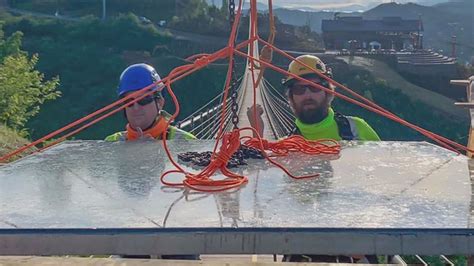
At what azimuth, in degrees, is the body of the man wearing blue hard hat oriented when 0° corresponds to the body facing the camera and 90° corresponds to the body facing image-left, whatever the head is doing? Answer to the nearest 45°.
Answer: approximately 45°

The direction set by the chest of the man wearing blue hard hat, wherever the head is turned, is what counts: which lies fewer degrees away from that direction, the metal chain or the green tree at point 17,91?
the metal chain

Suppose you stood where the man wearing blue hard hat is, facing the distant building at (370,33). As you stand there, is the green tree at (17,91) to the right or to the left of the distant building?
left

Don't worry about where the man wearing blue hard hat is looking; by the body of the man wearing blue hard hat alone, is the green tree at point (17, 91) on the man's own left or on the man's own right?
on the man's own right

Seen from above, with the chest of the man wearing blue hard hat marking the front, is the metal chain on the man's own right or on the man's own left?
on the man's own left

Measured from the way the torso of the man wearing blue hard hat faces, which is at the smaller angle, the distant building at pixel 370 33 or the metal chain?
the metal chain

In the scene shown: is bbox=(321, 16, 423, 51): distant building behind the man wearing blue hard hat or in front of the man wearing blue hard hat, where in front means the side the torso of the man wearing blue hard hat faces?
behind
